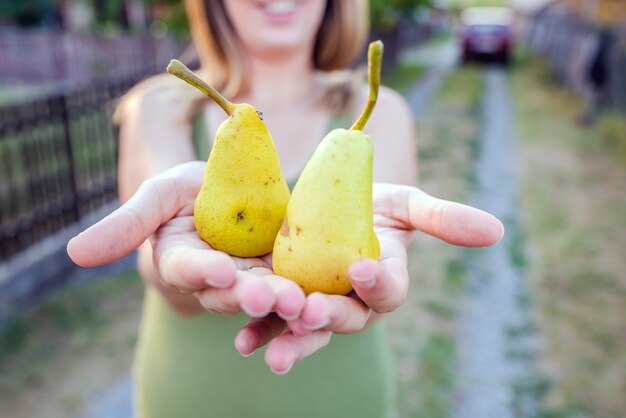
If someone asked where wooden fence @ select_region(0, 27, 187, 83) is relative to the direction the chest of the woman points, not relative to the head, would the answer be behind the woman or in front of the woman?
behind

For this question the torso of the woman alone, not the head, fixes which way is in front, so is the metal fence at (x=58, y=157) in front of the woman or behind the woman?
behind

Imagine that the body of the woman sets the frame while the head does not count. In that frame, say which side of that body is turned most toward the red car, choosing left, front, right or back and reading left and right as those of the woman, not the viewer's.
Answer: back

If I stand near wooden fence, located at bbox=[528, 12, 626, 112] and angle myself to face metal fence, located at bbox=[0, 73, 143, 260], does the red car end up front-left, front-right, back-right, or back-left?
back-right

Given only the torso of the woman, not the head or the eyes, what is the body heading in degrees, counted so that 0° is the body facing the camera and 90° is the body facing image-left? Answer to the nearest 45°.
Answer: approximately 0°

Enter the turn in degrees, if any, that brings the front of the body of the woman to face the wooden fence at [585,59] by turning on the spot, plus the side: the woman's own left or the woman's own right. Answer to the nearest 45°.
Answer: approximately 135° to the woman's own left
